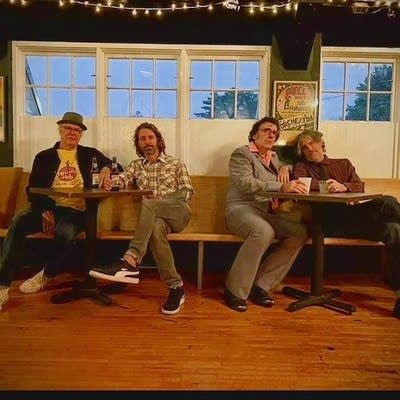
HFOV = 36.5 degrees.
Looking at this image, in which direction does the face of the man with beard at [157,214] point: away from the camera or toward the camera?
toward the camera

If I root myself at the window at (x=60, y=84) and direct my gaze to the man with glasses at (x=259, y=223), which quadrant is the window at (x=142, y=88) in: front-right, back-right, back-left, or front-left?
front-left

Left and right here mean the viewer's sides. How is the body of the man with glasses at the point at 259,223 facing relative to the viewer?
facing the viewer and to the right of the viewer

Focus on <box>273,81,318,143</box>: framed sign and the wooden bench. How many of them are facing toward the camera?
2

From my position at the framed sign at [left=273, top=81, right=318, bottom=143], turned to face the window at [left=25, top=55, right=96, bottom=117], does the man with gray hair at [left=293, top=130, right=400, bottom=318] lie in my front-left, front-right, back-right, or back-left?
back-left

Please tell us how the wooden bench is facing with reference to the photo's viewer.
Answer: facing the viewer

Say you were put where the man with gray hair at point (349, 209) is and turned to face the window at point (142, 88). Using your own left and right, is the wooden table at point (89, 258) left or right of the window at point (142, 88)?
left

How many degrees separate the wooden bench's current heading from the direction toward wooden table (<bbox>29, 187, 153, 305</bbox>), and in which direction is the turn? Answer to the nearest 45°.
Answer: approximately 45° to its right

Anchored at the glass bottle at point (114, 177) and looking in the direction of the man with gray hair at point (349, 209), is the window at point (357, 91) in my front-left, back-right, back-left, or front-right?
front-left

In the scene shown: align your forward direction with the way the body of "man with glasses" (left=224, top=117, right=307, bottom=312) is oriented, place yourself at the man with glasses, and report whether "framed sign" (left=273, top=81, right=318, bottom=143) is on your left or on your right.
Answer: on your left

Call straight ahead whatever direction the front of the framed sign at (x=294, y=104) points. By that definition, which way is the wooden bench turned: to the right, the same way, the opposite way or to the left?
the same way

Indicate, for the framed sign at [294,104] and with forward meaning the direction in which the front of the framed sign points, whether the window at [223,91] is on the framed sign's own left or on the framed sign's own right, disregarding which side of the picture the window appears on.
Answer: on the framed sign's own right

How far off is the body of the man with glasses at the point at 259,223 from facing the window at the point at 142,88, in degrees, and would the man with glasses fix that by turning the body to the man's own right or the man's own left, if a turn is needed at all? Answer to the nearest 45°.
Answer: approximately 180°

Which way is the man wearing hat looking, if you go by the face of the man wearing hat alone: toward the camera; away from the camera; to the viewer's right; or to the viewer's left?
toward the camera

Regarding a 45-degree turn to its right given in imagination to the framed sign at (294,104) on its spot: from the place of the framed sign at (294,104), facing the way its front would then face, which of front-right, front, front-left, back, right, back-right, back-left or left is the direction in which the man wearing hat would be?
front
